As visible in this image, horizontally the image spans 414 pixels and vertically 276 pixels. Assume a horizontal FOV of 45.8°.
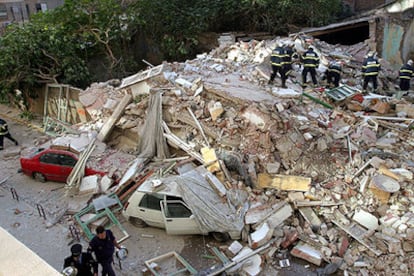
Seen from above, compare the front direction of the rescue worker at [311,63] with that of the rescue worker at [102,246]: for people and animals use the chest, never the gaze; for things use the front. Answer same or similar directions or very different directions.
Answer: very different directions

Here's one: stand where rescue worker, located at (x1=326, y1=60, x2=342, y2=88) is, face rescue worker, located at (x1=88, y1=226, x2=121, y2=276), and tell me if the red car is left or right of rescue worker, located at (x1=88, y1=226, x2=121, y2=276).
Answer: right

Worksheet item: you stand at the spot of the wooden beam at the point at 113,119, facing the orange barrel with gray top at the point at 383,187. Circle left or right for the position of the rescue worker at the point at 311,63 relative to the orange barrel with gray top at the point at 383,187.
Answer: left
